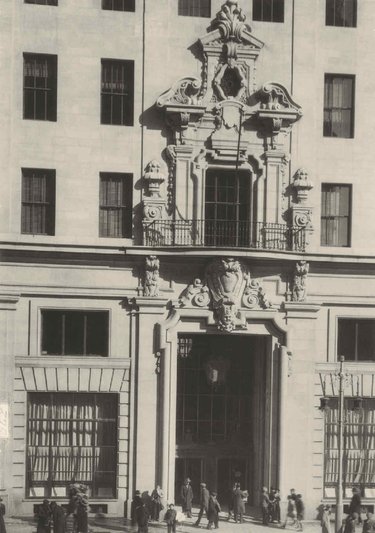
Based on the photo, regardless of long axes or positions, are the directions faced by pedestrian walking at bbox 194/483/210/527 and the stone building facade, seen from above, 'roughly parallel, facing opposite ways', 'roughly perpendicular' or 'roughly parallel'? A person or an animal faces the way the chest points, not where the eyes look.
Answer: roughly perpendicular

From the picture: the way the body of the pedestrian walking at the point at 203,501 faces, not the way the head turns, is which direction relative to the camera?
to the viewer's left

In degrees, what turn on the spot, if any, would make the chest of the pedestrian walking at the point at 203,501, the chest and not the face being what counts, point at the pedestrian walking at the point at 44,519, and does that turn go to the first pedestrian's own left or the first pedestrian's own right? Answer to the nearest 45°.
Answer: approximately 45° to the first pedestrian's own left

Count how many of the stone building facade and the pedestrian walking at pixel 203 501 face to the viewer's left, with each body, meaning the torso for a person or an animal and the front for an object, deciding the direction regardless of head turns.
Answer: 1

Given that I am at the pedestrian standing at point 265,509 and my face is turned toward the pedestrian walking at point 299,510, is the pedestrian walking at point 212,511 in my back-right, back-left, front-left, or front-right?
back-right

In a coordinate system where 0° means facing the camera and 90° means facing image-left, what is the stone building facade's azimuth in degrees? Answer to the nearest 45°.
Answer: approximately 0°

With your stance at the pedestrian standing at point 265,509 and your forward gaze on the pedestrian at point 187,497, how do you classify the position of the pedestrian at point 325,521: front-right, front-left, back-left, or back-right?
back-left
